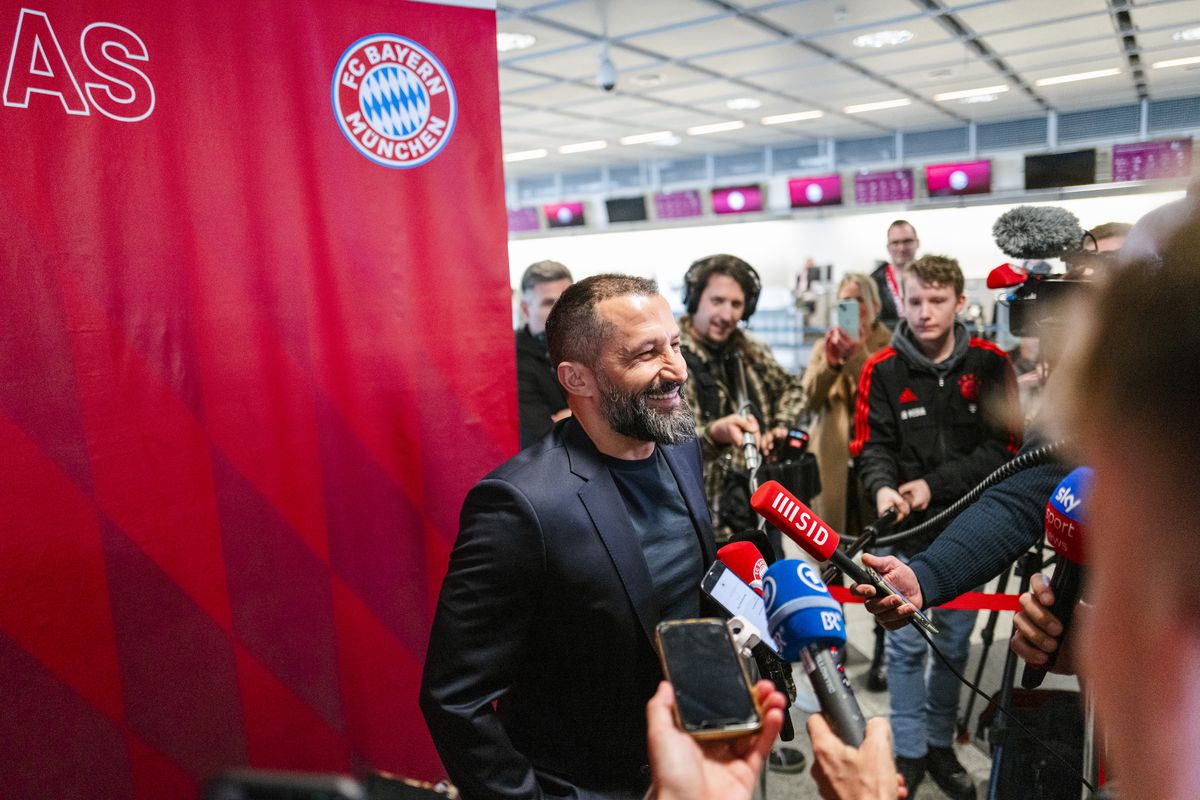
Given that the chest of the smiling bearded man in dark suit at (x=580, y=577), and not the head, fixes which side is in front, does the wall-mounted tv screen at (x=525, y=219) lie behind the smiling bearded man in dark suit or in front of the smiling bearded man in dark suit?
behind

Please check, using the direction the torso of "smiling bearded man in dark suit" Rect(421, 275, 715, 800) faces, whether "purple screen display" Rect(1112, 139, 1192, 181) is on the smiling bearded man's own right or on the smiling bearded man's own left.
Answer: on the smiling bearded man's own left

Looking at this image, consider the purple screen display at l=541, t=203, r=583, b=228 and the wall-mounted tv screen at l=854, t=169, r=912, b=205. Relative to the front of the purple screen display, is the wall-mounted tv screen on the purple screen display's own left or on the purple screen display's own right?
on the purple screen display's own left

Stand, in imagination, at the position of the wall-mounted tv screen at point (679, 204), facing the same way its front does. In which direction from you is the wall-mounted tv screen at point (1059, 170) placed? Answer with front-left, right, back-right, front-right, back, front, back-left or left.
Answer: front-left

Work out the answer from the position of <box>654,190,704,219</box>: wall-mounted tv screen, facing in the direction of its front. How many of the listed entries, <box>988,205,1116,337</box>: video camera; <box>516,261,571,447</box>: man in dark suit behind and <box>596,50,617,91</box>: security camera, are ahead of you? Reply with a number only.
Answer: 3

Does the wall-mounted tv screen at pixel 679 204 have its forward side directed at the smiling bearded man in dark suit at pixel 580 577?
yes

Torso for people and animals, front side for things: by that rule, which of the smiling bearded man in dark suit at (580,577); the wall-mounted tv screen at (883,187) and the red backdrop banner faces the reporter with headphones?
the wall-mounted tv screen

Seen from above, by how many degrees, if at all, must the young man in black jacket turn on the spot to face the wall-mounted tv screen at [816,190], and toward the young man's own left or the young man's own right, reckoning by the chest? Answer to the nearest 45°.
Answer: approximately 180°

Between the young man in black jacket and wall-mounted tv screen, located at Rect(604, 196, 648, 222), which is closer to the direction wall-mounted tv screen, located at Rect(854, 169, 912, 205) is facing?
the young man in black jacket

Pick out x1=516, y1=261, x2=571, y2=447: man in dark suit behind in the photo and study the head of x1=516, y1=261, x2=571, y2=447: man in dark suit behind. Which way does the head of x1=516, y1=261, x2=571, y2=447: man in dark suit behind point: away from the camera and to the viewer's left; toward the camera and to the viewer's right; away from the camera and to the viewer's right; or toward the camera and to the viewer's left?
toward the camera and to the viewer's right
